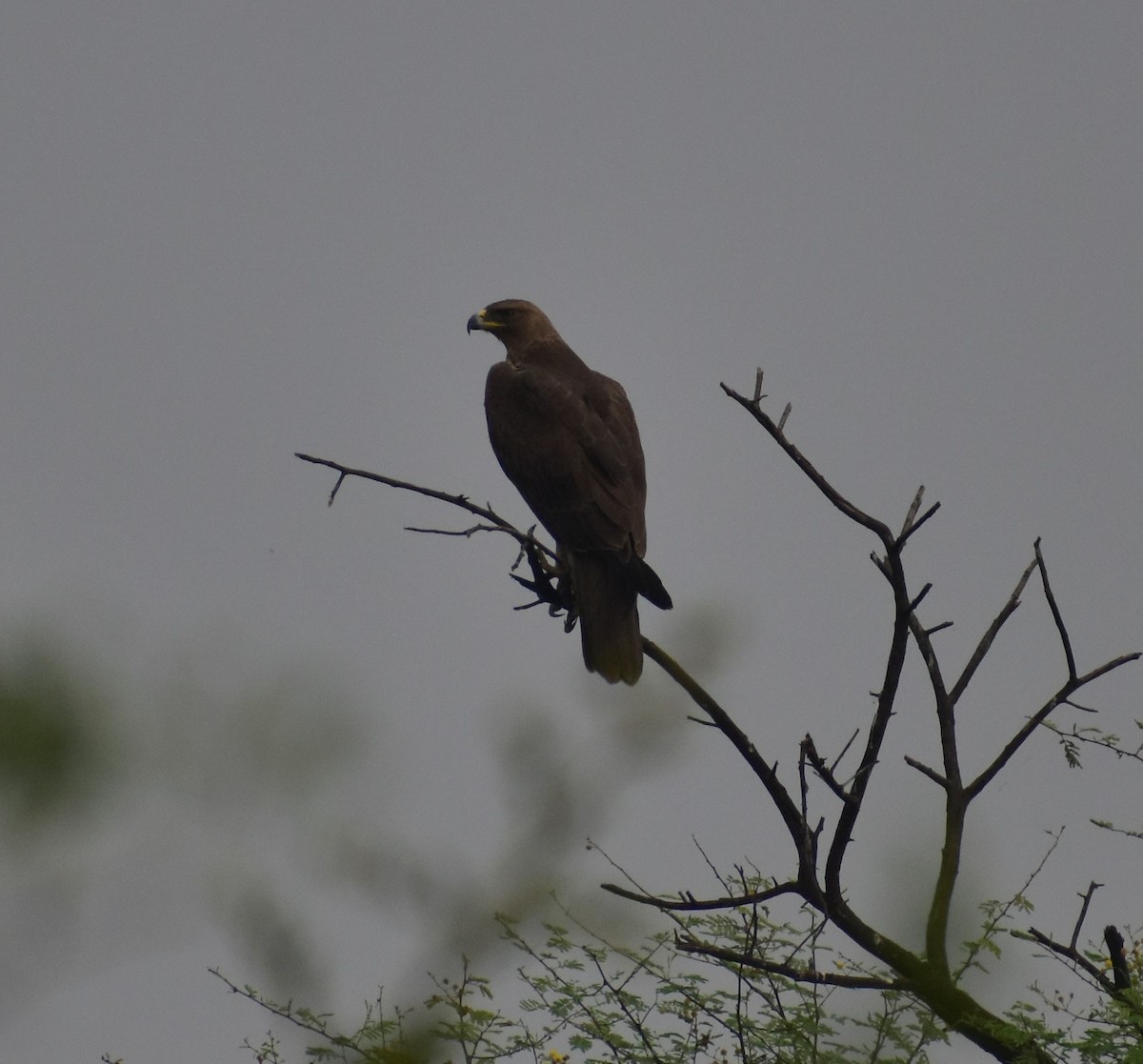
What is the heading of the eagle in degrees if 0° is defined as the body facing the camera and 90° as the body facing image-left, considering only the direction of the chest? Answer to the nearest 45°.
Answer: approximately 135°
